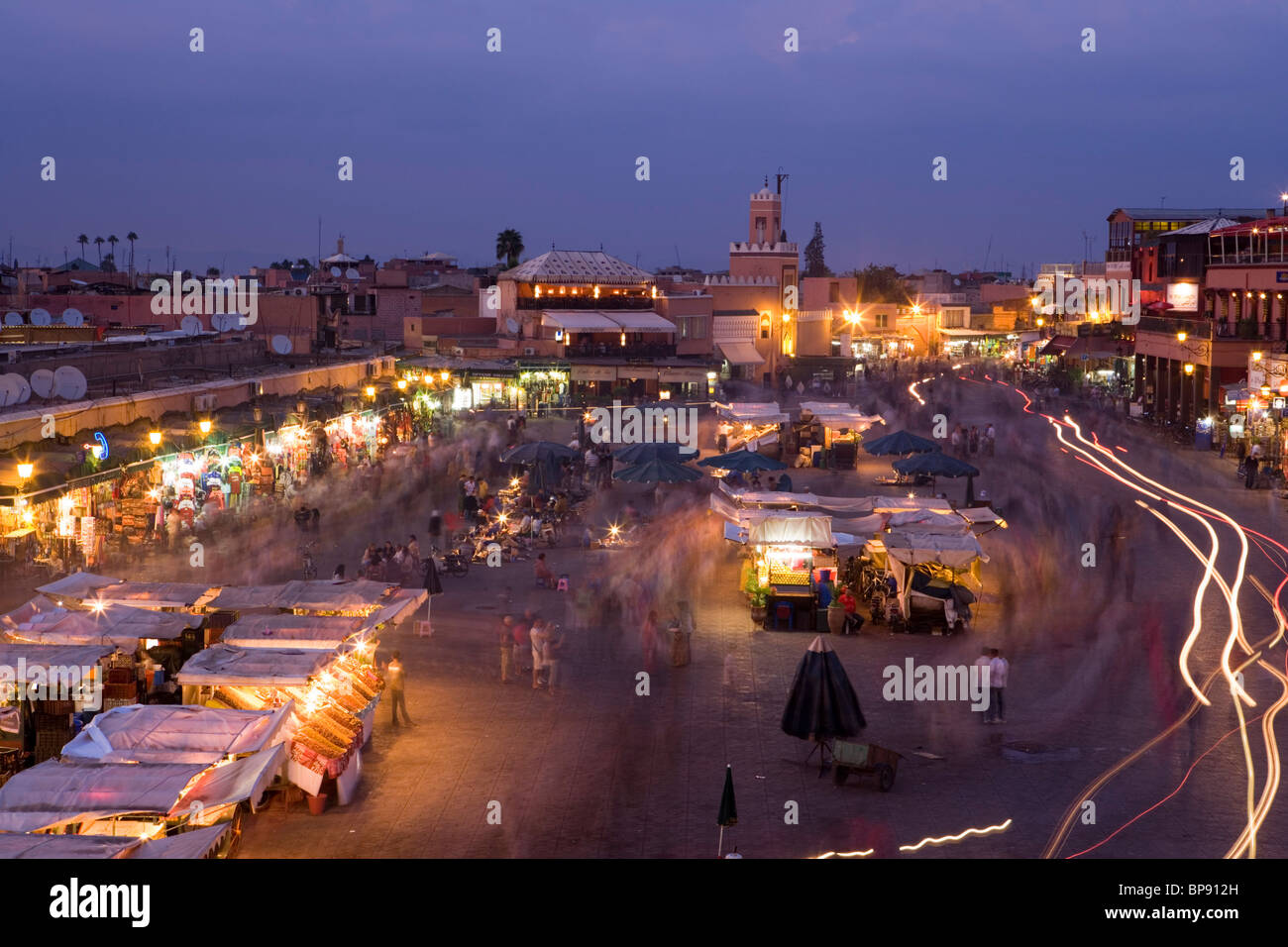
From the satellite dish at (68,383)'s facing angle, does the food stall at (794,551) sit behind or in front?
in front

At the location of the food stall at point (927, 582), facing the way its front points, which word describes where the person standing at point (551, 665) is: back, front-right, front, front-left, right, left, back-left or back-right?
front-right

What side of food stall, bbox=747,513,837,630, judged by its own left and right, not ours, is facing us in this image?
front

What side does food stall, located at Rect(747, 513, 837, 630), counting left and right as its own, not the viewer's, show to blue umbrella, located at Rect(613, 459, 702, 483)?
back

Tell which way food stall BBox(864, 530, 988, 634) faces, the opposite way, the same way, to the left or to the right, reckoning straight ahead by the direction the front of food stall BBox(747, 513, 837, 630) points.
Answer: the same way

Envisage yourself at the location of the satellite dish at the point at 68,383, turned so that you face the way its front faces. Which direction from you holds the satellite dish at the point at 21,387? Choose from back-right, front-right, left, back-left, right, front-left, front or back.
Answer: right

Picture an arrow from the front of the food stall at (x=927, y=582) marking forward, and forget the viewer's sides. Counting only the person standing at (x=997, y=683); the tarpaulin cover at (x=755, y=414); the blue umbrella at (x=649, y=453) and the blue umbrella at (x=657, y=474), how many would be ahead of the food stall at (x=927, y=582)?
1

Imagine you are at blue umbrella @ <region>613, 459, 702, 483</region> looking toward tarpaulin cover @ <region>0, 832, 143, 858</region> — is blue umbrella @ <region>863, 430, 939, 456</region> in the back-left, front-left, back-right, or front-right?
back-left

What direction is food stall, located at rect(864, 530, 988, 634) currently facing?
toward the camera

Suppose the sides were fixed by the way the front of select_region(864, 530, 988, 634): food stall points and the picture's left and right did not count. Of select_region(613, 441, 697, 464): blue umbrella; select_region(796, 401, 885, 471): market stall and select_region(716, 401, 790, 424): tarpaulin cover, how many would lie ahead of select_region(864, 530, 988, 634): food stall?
0

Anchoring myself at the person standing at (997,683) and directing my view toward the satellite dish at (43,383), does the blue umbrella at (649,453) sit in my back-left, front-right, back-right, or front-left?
front-right

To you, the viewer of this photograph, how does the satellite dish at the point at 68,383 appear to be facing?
facing the viewer and to the right of the viewer

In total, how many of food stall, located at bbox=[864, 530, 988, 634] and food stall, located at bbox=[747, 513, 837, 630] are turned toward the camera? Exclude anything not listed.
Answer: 2

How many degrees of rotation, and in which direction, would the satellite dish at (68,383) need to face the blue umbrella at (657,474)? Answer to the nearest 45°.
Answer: approximately 45° to its left

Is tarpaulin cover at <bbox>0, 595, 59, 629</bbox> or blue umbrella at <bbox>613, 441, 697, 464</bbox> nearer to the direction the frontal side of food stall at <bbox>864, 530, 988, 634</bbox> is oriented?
the tarpaulin cover

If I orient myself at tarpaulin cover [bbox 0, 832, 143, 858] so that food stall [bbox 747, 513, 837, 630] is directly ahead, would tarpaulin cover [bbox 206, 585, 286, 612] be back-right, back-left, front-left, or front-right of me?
front-left
